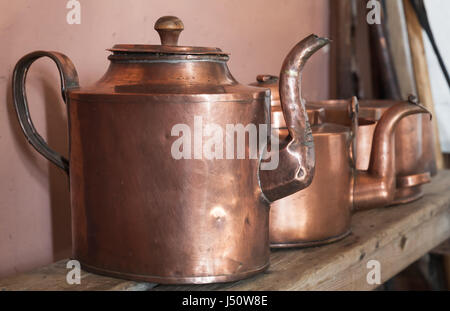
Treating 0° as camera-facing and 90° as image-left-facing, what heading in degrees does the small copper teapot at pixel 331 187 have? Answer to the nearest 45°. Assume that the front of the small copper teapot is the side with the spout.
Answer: approximately 270°

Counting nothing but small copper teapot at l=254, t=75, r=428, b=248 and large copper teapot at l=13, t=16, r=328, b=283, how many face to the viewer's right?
2

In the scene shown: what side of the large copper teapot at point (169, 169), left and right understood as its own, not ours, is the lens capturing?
right
